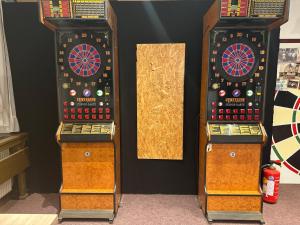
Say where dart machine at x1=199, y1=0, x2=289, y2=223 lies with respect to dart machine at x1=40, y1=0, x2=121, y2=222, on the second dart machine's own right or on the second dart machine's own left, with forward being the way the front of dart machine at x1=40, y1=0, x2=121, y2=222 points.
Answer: on the second dart machine's own left

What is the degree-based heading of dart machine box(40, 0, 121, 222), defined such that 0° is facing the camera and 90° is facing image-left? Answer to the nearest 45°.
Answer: approximately 0°

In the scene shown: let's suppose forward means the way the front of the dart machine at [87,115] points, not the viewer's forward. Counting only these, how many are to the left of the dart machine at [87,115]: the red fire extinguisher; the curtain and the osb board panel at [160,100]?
2

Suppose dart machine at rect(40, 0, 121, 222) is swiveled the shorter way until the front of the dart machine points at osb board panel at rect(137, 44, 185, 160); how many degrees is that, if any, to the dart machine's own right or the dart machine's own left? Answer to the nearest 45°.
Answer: approximately 90° to the dart machine's own left

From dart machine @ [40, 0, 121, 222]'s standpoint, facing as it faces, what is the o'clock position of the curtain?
The curtain is roughly at 4 o'clock from the dart machine.

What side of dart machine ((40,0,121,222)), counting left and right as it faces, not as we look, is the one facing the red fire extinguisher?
left
